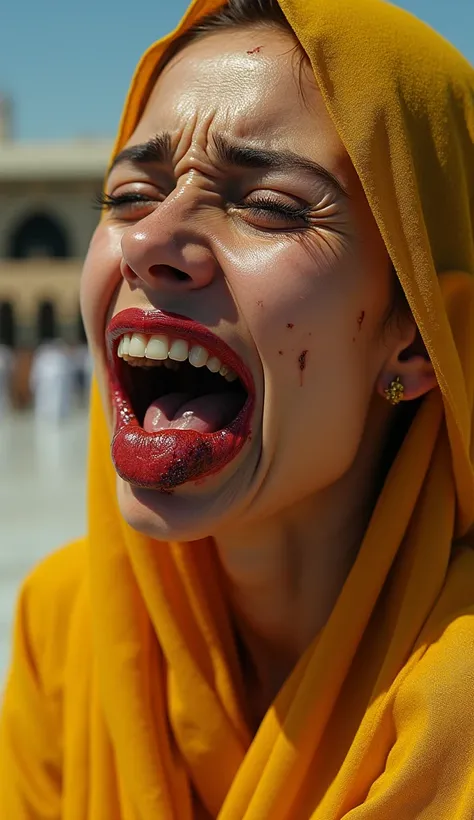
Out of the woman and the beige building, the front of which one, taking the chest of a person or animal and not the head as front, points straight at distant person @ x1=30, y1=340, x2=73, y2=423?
the beige building

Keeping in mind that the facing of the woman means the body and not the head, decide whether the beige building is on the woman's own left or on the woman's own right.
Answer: on the woman's own right

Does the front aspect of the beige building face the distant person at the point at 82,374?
yes

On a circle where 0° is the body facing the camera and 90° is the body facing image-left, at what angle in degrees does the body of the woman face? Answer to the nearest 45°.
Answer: approximately 45°

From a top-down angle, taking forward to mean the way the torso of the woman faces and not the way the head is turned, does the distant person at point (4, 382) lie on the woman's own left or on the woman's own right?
on the woman's own right

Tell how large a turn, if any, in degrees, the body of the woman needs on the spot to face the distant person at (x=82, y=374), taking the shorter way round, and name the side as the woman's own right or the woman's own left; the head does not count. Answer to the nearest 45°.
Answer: approximately 135° to the woman's own right

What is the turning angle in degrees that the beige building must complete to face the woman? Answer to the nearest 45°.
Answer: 0° — it already faces them

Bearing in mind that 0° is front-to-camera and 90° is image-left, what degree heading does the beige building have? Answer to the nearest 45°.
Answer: approximately 0°
